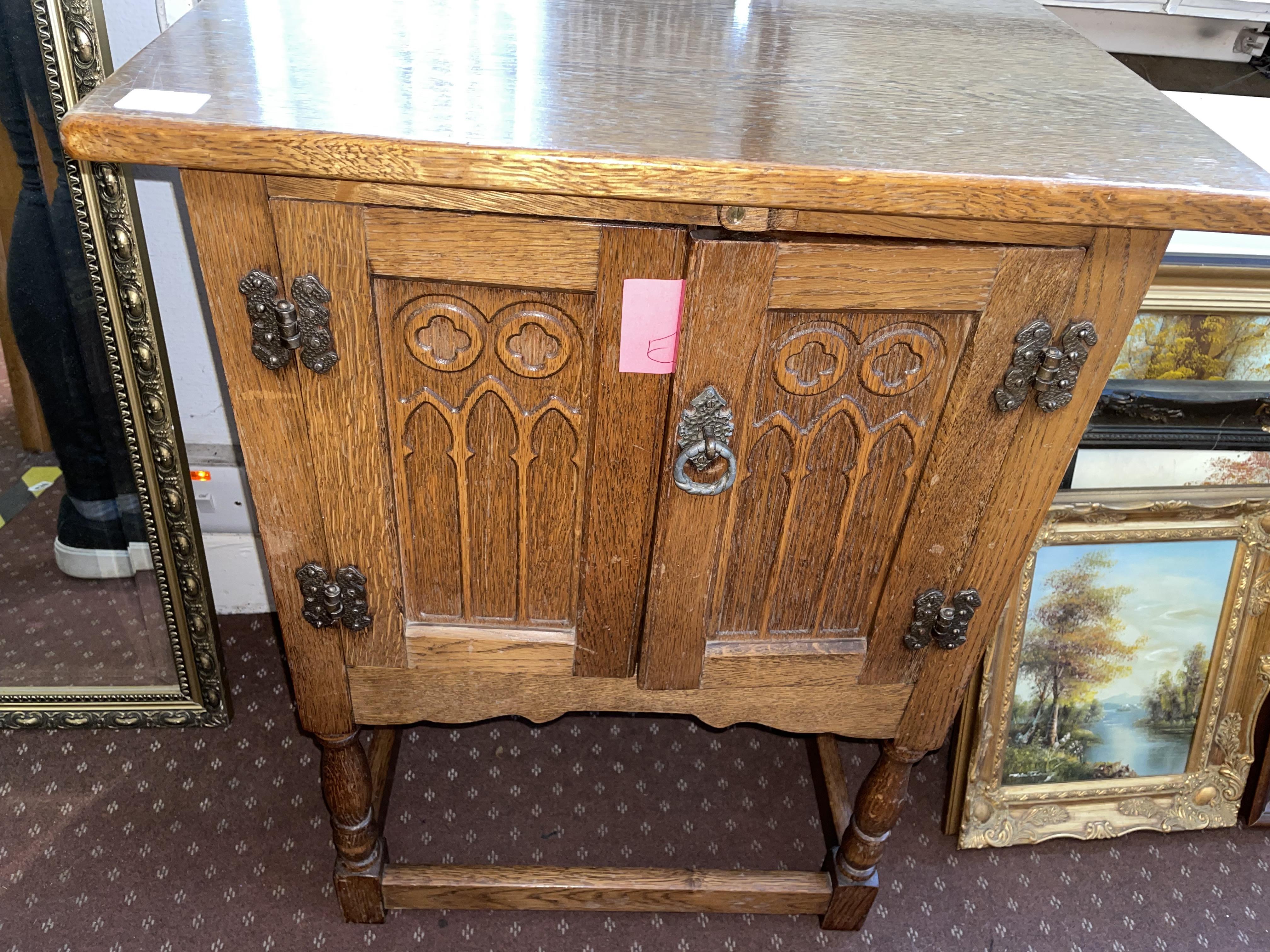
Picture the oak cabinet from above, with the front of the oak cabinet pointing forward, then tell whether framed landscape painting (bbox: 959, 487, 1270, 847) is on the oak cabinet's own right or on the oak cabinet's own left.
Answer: on the oak cabinet's own left

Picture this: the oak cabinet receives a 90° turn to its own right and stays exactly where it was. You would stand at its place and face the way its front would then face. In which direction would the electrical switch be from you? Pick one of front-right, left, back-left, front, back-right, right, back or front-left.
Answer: front-right

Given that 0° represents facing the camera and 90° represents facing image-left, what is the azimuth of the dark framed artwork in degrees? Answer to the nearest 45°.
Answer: approximately 0°

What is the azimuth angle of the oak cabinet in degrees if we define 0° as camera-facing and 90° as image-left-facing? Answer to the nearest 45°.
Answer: approximately 0°

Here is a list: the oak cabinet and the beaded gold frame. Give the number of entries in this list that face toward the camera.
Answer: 2

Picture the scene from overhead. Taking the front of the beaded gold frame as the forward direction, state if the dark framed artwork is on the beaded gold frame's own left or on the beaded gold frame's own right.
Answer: on the beaded gold frame's own left

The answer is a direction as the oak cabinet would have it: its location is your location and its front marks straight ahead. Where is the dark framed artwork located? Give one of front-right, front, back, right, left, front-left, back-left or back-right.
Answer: back-left
